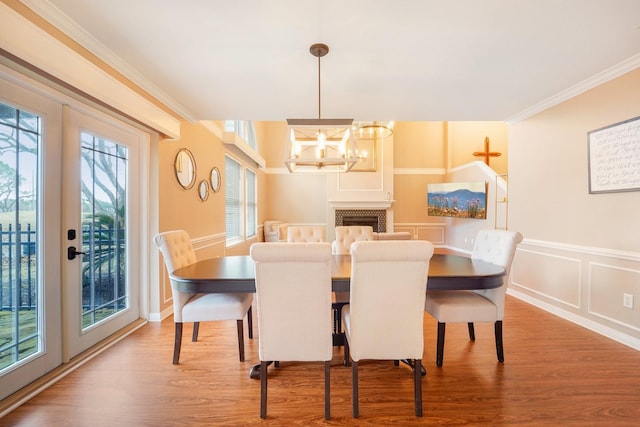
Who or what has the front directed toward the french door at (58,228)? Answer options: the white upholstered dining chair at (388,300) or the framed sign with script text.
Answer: the framed sign with script text

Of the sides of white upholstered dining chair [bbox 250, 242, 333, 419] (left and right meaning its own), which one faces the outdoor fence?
left

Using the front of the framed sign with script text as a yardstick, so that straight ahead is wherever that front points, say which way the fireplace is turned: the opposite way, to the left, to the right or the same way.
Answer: to the left

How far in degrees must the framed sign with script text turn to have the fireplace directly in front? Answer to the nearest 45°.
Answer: approximately 90° to its right

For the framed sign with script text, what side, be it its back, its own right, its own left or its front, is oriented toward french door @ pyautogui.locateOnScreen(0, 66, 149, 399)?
front

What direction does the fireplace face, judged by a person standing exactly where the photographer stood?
facing the viewer

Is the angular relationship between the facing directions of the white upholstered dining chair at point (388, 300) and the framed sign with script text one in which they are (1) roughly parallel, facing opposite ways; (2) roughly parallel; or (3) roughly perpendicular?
roughly perpendicular

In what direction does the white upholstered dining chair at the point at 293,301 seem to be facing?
away from the camera

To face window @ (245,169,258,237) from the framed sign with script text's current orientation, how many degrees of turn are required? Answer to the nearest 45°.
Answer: approximately 45° to its right

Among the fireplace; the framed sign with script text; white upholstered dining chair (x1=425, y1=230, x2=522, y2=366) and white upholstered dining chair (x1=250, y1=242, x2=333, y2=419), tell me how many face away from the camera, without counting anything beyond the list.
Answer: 1

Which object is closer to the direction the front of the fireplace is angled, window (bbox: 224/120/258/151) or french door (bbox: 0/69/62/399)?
the french door

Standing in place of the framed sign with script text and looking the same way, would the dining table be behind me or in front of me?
in front

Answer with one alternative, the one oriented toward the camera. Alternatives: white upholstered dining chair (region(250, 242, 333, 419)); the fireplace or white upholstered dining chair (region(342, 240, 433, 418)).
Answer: the fireplace

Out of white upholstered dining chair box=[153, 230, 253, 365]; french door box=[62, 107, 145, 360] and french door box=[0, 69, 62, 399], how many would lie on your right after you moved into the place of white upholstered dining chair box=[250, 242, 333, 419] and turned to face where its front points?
0

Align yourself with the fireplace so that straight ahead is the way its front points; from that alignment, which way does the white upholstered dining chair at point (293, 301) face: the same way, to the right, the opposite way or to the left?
the opposite way

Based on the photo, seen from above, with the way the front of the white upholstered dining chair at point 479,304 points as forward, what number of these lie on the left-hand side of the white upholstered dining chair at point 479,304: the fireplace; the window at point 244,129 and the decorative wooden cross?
0

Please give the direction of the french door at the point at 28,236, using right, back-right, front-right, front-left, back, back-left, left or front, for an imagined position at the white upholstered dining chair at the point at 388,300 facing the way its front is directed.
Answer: left

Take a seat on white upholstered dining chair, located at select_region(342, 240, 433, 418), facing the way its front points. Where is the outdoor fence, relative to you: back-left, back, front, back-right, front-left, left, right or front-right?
left

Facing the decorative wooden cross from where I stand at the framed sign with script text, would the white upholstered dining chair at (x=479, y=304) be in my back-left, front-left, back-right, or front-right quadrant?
back-left

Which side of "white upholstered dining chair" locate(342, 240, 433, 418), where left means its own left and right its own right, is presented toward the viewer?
back

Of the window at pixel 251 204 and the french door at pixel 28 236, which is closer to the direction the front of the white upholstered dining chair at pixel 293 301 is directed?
the window

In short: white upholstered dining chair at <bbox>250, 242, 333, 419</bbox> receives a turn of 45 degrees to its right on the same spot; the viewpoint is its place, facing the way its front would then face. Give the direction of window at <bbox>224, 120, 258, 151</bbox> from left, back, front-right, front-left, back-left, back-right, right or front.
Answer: front-left

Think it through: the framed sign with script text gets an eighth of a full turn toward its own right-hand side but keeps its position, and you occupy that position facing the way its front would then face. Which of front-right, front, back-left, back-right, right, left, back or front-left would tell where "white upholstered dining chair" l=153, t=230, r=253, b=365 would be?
front-left
